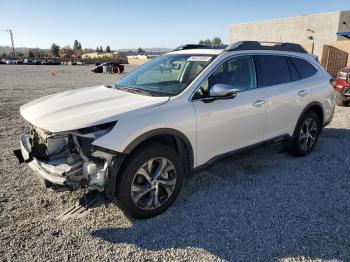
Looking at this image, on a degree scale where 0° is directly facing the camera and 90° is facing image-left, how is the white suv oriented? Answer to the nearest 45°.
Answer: approximately 45°
